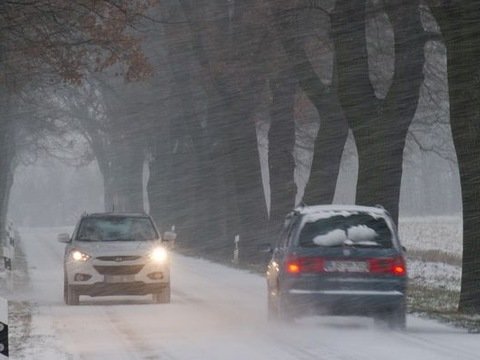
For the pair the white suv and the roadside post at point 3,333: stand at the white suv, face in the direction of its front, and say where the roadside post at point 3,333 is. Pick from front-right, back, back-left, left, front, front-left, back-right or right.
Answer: front

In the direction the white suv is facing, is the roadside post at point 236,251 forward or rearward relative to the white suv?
rearward

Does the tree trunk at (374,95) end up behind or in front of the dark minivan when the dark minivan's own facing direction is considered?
in front

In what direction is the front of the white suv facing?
toward the camera

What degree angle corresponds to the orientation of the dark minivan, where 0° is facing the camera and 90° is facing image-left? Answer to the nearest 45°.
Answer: approximately 180°

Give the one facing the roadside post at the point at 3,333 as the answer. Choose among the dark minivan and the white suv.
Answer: the white suv

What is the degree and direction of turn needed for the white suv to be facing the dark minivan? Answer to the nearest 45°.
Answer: approximately 45° to its left

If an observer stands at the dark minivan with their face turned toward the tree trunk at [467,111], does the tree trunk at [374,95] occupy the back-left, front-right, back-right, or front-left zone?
front-left

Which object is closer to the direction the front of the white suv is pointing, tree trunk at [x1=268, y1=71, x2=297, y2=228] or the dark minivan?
the dark minivan

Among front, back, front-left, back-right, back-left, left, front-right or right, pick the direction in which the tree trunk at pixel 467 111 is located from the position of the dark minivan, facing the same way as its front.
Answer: front-right

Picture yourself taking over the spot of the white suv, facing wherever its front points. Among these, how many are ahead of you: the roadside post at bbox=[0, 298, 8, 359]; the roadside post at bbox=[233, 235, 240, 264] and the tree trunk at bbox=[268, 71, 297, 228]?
1

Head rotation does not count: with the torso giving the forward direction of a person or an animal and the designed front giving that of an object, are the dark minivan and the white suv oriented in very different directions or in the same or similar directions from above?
very different directions

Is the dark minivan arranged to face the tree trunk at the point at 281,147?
yes

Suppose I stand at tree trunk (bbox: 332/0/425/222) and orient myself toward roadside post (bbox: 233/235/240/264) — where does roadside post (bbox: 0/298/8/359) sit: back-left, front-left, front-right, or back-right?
back-left

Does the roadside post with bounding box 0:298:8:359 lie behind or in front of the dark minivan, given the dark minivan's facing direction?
behind
